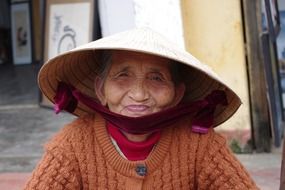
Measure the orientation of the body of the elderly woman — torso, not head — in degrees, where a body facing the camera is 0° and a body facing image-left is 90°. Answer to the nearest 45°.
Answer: approximately 0°

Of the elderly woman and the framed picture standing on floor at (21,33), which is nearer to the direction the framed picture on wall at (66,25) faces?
the elderly woman

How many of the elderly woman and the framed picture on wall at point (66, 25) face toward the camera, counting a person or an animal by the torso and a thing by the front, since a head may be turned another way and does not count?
2

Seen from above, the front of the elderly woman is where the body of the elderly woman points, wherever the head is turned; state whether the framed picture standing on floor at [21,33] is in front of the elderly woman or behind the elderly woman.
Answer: behind

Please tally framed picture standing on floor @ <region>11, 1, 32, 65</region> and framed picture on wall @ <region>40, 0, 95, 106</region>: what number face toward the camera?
2
